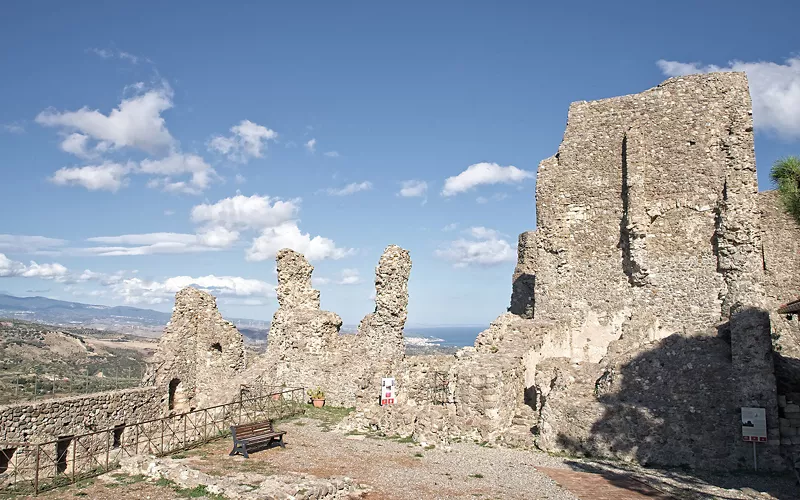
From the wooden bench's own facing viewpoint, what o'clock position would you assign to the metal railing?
The metal railing is roughly at 6 o'clock from the wooden bench.

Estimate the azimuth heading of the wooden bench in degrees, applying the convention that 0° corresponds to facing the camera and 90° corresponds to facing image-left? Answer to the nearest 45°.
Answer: approximately 315°

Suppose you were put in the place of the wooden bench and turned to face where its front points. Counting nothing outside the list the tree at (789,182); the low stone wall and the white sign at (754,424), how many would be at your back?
1

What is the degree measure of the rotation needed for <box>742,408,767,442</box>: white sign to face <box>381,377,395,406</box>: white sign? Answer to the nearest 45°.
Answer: approximately 90° to its right

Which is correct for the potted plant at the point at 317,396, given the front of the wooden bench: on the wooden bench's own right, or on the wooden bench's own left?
on the wooden bench's own left

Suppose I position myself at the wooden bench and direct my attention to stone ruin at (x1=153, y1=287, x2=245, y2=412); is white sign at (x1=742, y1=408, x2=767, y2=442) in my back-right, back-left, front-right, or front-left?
back-right

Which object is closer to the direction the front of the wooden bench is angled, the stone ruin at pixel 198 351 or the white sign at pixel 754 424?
the white sign

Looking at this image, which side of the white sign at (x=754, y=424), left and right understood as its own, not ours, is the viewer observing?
front

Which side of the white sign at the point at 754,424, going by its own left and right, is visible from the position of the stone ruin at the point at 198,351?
right

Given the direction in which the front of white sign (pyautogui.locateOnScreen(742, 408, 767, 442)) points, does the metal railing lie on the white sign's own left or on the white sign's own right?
on the white sign's own right

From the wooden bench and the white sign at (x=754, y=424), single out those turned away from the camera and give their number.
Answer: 0

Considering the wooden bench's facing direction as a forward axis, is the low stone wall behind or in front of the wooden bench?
behind
